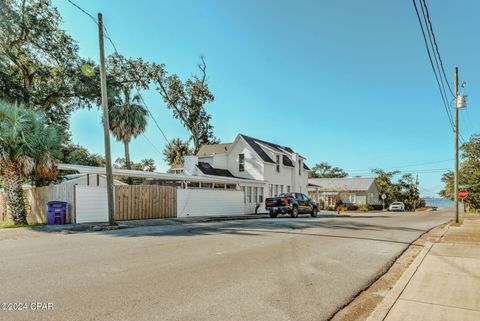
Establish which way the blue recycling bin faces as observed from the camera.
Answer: facing the viewer

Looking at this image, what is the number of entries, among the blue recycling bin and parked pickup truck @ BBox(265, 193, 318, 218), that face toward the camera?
1

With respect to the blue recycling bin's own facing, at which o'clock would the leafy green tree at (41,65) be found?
The leafy green tree is roughly at 6 o'clock from the blue recycling bin.

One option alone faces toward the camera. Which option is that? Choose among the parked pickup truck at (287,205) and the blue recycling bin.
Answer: the blue recycling bin

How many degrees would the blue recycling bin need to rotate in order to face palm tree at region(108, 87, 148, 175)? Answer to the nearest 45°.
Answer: approximately 180°
